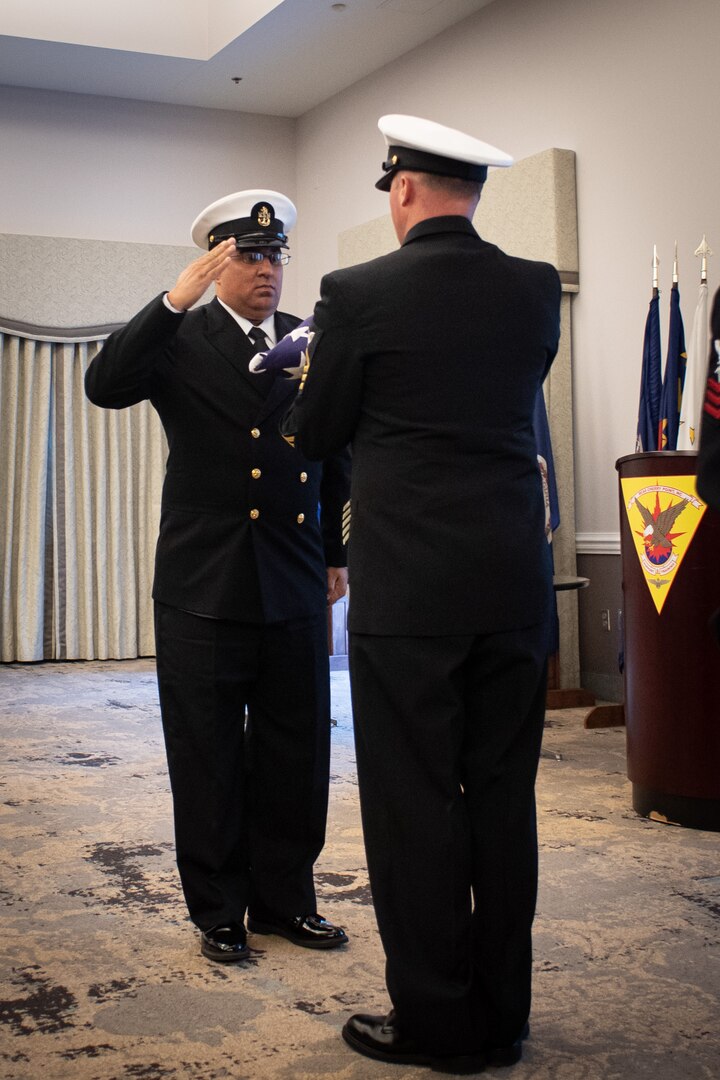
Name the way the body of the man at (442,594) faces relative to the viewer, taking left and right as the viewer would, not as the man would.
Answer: facing away from the viewer and to the left of the viewer

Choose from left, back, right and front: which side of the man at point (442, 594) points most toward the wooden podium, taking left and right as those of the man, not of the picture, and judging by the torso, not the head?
right

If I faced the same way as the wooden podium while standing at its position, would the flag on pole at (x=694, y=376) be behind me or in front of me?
behind

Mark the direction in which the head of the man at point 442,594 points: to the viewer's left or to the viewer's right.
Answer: to the viewer's left

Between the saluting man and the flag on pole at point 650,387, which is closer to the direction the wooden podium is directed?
the saluting man

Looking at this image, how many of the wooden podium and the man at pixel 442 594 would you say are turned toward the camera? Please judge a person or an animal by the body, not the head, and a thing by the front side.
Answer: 1

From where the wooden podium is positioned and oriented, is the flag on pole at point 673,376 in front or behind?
behind

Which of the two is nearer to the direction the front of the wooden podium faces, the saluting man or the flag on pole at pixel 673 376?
the saluting man

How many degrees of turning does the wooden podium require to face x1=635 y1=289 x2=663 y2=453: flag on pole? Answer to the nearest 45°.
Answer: approximately 180°

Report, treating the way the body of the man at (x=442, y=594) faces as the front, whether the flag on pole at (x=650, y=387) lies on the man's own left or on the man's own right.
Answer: on the man's own right

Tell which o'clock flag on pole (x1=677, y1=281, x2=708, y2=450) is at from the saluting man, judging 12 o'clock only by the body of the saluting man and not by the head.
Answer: The flag on pole is roughly at 9 o'clock from the saluting man.

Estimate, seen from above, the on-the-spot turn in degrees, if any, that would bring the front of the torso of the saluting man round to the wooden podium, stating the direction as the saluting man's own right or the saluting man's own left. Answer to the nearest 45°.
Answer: approximately 90° to the saluting man's own left
